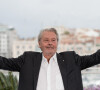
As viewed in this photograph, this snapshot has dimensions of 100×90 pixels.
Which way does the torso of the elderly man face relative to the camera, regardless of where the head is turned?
toward the camera
